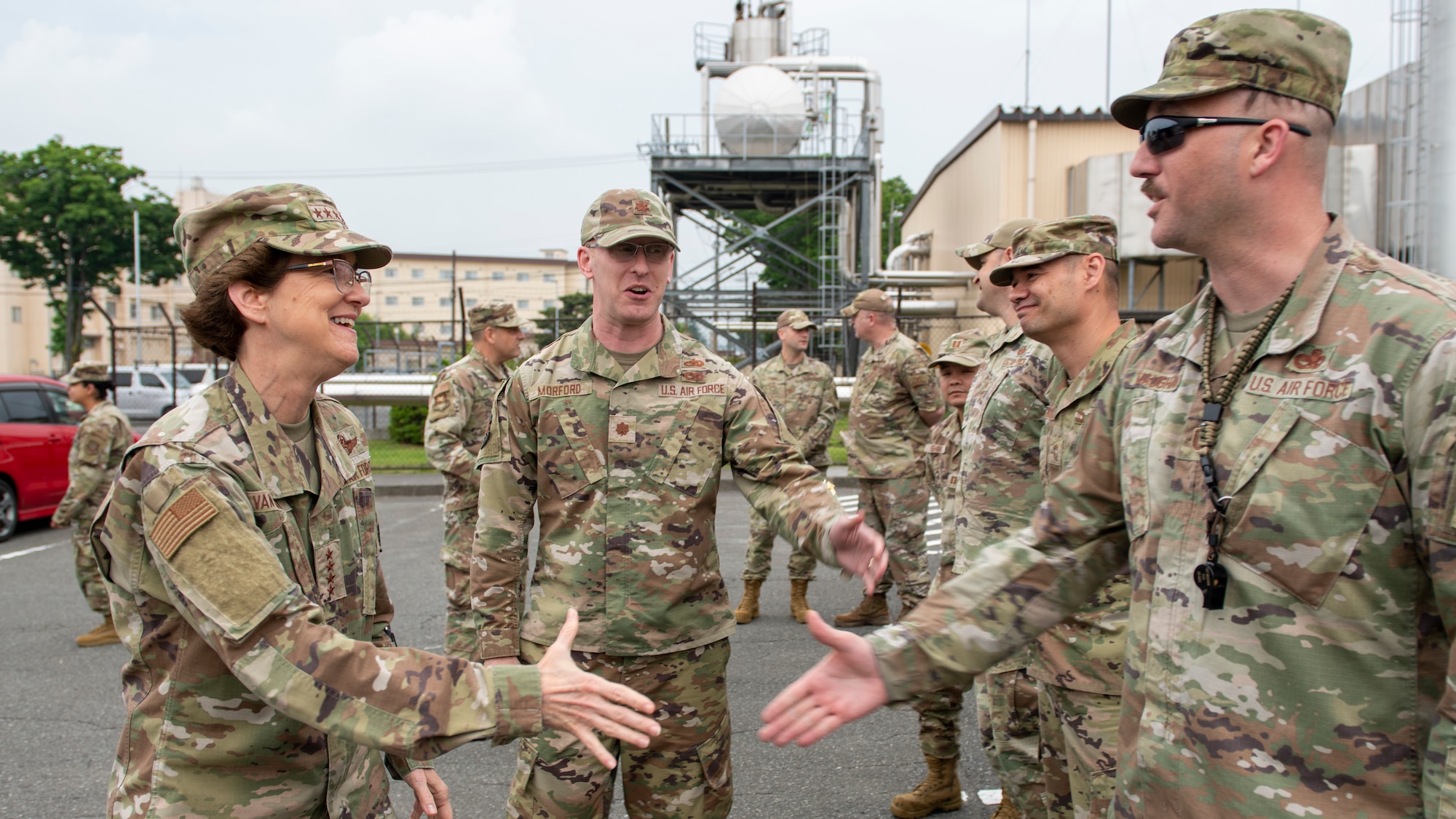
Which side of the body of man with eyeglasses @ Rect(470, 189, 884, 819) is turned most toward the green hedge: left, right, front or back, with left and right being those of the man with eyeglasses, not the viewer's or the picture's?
back

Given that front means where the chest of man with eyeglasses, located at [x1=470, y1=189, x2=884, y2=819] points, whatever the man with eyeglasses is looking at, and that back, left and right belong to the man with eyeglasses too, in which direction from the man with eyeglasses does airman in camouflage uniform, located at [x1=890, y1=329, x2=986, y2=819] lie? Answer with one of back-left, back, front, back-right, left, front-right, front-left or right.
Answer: back-left

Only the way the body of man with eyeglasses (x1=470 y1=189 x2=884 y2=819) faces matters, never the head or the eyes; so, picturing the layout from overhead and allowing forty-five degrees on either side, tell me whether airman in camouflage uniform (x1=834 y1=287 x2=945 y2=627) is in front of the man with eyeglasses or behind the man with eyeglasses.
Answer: behind

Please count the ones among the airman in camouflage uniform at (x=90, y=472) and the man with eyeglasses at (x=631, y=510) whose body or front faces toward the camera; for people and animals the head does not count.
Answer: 1

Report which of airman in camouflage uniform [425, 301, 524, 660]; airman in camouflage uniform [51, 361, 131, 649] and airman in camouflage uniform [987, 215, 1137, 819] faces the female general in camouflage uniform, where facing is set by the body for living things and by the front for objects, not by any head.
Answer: airman in camouflage uniform [987, 215, 1137, 819]

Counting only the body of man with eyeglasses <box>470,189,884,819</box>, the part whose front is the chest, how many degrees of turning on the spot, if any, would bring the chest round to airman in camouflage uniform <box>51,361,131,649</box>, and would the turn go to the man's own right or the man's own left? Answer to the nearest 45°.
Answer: approximately 135° to the man's own right

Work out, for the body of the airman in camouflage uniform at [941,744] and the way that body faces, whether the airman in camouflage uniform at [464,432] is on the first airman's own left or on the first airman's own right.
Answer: on the first airman's own right

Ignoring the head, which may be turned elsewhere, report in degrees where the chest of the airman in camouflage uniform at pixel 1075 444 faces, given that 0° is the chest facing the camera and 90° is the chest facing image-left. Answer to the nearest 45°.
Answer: approximately 45°
